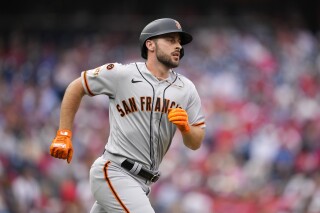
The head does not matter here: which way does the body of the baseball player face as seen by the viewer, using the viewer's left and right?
facing the viewer and to the right of the viewer
